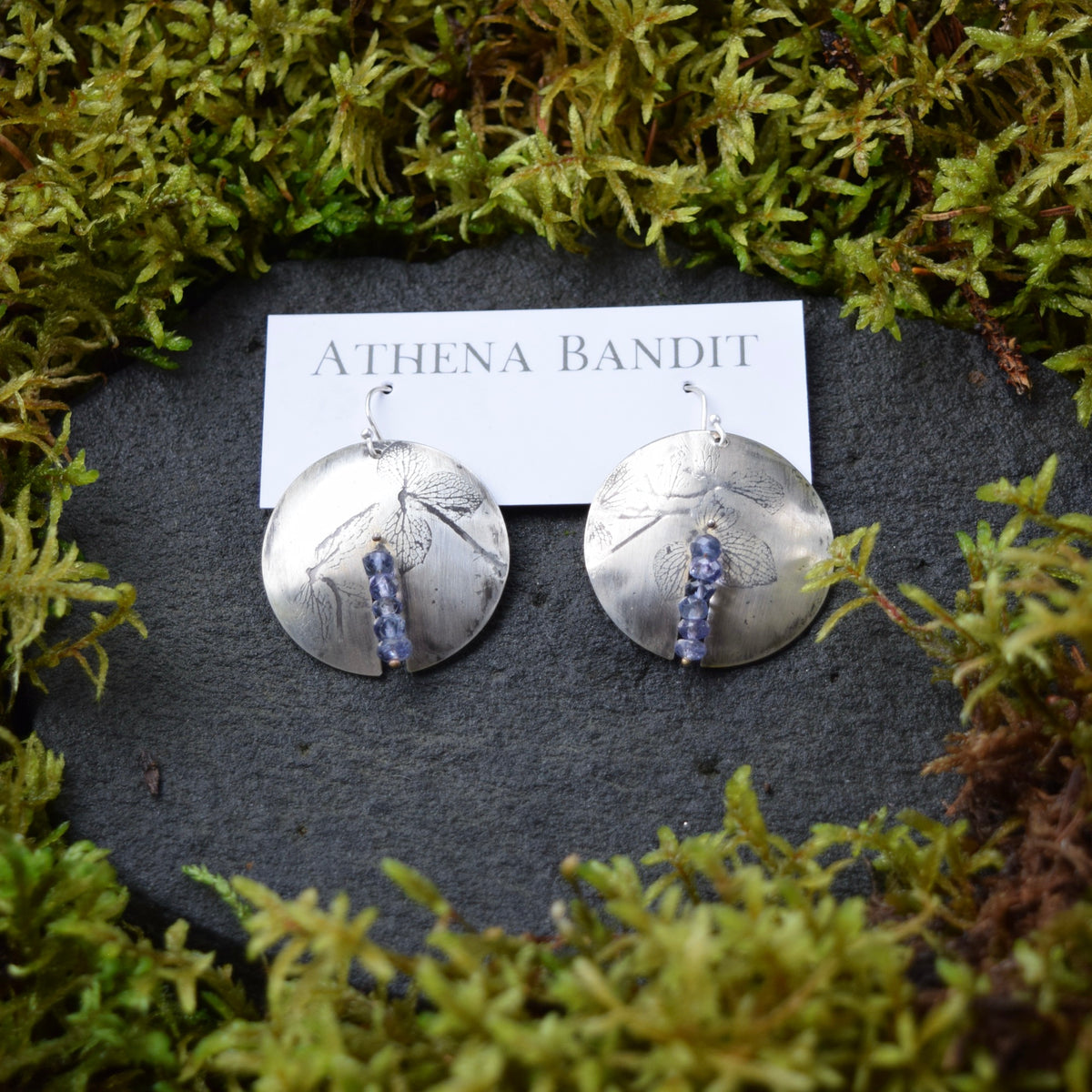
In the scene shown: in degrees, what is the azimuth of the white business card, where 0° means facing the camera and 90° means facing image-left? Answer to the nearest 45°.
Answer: approximately 0°
